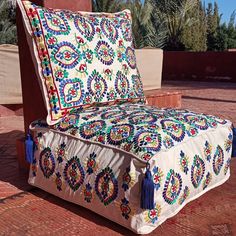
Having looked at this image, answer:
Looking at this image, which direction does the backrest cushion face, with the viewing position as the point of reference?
facing the viewer and to the right of the viewer
